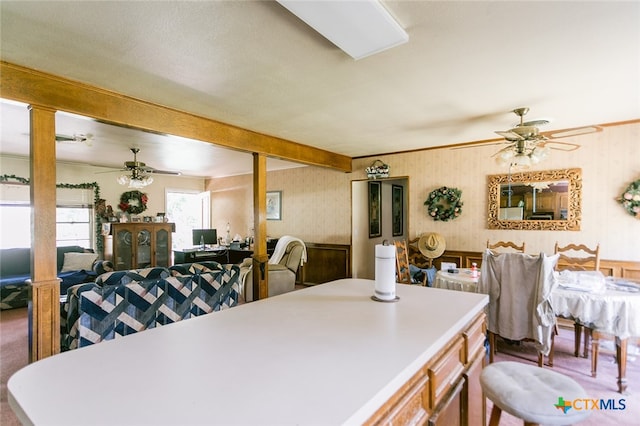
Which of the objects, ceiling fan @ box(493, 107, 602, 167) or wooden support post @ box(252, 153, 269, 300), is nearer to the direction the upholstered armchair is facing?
the wooden support post

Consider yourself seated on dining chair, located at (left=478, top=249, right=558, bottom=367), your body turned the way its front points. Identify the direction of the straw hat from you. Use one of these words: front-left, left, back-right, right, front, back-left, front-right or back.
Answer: front-left

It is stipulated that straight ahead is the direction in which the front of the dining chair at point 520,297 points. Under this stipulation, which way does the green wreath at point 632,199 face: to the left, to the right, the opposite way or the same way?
the opposite way

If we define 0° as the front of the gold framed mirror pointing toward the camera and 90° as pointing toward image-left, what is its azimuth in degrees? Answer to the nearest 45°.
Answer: approximately 0°

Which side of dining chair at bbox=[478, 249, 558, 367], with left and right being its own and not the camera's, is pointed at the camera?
back

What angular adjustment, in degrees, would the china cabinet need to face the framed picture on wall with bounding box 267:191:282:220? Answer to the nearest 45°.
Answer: approximately 45° to its left

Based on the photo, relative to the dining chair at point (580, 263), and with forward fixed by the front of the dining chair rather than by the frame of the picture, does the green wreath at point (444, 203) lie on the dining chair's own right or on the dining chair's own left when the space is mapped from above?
on the dining chair's own right

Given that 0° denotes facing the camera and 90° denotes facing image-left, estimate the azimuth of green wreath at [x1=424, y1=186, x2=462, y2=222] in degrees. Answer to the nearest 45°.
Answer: approximately 0°

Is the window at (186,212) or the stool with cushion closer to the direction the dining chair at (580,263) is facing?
the stool with cushion

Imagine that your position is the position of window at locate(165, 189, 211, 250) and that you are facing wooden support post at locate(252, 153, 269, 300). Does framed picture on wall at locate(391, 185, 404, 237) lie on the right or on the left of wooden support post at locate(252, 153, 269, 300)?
left

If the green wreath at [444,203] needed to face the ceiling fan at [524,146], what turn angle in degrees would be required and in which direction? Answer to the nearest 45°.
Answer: approximately 45° to its left

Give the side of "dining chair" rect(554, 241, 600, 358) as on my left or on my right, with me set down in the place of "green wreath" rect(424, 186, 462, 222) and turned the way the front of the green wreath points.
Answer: on my left

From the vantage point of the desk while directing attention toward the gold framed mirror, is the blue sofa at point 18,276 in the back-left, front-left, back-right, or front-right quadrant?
back-right

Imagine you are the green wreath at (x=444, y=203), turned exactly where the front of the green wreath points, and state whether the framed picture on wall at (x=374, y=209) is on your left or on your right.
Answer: on your right
